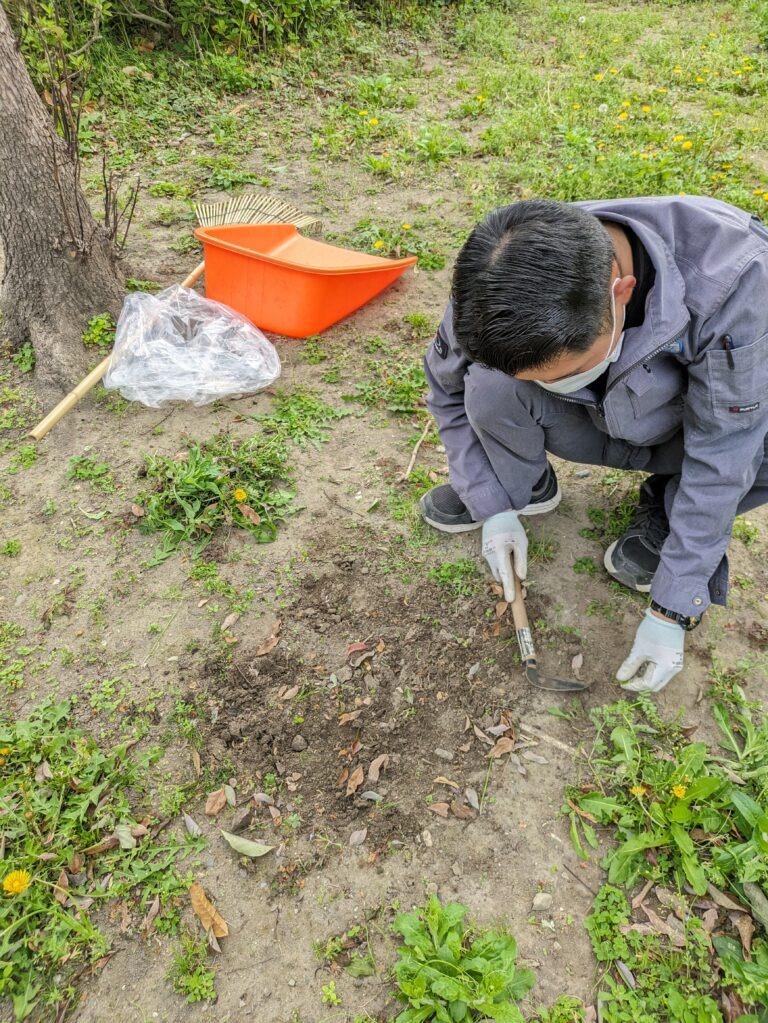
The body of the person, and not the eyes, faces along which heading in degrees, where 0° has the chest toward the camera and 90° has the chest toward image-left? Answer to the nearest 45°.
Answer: approximately 45°

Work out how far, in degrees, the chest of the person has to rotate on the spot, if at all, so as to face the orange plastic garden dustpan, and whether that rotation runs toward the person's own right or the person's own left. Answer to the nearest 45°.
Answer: approximately 90° to the person's own right

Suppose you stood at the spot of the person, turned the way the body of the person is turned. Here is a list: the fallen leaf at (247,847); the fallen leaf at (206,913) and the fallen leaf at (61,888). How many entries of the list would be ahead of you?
3

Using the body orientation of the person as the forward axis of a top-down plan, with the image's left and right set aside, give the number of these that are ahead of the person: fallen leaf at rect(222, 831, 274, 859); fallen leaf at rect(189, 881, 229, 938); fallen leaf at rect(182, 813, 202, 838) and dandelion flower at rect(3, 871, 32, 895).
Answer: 4

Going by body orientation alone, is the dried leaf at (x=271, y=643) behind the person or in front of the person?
in front

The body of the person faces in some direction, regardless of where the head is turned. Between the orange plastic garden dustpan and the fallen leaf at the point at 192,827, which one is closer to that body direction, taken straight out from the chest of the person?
the fallen leaf

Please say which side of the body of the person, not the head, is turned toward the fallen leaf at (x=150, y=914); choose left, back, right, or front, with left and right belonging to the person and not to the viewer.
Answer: front

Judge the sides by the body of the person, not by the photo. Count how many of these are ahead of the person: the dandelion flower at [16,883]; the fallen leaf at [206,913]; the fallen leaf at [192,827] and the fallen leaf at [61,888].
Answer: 4

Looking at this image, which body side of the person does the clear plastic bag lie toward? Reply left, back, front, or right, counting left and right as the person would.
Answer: right

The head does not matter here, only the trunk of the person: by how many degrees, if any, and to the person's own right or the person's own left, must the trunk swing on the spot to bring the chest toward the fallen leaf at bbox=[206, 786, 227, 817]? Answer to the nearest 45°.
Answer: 0° — they already face it

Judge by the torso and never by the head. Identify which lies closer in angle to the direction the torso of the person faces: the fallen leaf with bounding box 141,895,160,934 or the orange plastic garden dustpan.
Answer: the fallen leaf

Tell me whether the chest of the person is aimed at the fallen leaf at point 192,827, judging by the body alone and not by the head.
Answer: yes

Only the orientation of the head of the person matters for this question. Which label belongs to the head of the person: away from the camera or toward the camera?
toward the camera
